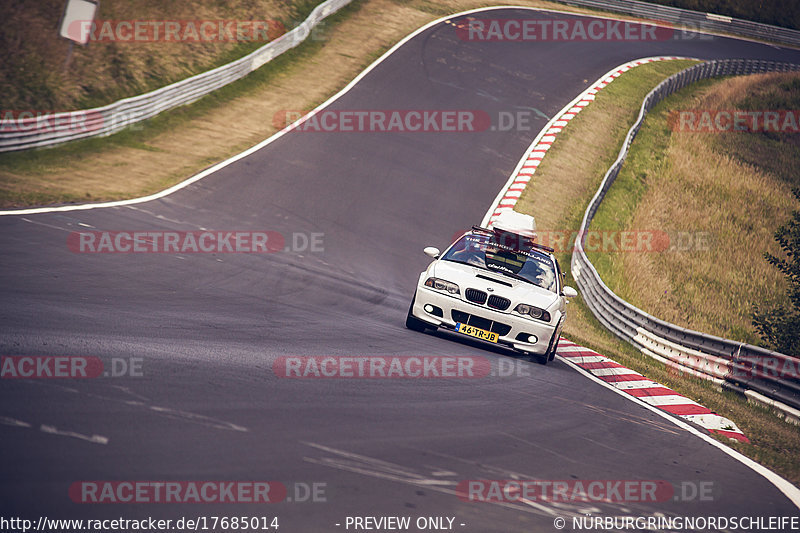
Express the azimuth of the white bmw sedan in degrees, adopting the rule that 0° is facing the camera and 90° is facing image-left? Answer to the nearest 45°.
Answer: approximately 0°

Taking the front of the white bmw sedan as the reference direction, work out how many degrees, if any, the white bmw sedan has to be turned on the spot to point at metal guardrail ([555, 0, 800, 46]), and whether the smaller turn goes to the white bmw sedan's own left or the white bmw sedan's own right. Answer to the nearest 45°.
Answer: approximately 180°

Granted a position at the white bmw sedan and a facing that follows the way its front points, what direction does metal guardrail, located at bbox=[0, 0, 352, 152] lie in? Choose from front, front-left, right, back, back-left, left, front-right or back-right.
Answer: back-right
